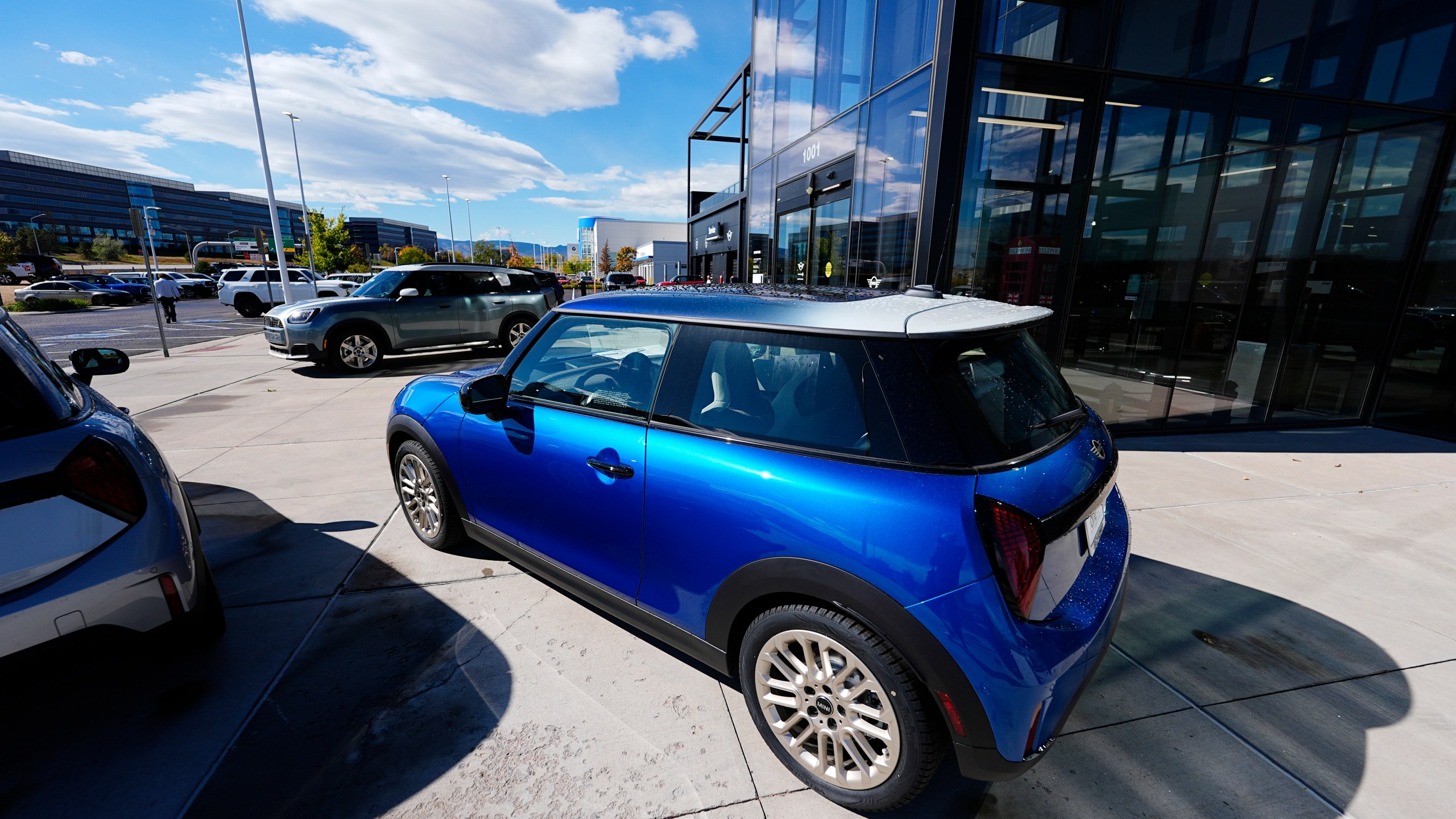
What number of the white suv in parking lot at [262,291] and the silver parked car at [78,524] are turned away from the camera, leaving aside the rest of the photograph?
1

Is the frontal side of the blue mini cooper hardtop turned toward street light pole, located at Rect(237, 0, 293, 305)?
yes

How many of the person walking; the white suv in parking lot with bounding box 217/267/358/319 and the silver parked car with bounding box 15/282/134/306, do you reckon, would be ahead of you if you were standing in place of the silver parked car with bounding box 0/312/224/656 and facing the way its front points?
3

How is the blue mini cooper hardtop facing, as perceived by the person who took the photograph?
facing away from the viewer and to the left of the viewer

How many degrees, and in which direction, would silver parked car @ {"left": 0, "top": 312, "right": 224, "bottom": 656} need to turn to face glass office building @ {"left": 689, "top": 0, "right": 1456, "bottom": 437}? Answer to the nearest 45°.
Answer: approximately 90° to its right

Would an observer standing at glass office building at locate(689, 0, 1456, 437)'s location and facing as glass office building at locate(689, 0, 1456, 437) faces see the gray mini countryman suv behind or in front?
in front

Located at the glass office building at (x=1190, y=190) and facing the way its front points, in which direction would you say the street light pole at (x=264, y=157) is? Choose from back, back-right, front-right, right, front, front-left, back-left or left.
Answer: front-right

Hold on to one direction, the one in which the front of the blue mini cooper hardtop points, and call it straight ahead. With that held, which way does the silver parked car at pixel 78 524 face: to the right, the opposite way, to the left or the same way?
the same way

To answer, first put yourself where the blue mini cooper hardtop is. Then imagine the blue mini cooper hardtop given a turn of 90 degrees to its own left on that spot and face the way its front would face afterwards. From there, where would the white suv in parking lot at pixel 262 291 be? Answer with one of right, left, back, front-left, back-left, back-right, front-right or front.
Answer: right

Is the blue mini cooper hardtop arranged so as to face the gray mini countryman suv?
yes

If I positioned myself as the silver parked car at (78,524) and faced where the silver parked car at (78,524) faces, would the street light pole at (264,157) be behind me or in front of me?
in front

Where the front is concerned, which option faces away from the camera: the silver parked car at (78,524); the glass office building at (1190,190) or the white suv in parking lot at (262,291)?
the silver parked car

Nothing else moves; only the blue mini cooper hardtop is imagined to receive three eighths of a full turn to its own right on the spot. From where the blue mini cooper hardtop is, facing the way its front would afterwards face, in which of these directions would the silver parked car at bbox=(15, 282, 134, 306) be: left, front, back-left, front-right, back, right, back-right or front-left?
back-left

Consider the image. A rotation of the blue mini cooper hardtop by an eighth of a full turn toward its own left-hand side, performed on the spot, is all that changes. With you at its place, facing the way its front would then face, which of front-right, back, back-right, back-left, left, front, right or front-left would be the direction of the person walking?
front-right

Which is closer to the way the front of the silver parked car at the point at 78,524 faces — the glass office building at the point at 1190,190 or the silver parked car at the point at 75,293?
the silver parked car

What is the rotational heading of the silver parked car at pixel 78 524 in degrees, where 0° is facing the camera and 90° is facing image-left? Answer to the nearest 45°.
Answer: approximately 180°
